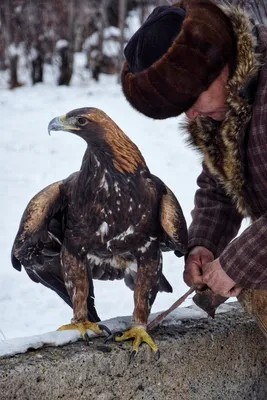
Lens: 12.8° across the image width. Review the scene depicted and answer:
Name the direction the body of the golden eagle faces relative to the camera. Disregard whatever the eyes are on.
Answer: toward the camera

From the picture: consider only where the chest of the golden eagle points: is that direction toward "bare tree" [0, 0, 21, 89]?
no
